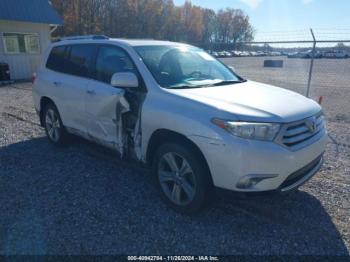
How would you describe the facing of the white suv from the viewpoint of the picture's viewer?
facing the viewer and to the right of the viewer

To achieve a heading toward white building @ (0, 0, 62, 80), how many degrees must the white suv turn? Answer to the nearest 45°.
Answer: approximately 180°
